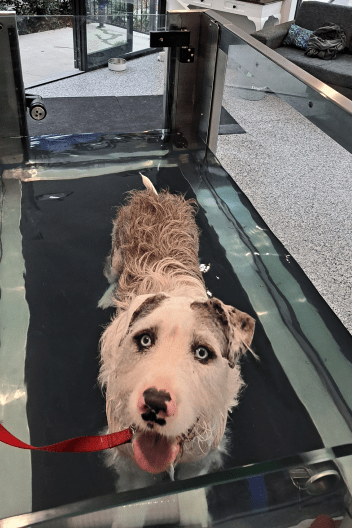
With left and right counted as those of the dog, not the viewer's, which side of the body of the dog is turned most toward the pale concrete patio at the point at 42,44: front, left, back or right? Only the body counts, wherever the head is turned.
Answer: back

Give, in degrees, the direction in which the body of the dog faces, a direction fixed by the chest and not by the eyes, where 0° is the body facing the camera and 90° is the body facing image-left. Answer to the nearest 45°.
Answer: approximately 0°

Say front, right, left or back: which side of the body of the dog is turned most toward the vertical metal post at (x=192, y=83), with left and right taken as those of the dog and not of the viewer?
back

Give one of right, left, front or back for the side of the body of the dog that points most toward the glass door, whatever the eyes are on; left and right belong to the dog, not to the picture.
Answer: back

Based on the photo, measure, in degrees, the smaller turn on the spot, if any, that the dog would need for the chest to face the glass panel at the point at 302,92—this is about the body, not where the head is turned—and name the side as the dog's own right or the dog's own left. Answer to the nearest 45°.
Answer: approximately 135° to the dog's own left

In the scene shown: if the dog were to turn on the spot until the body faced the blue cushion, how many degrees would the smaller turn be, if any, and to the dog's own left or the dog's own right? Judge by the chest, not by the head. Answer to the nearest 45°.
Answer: approximately 180°
